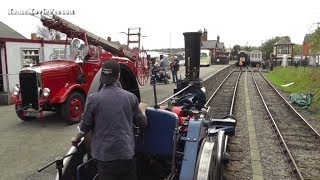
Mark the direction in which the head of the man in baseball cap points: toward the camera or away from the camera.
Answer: away from the camera

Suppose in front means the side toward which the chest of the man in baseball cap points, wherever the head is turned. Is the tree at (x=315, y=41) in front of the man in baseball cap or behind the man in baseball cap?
in front

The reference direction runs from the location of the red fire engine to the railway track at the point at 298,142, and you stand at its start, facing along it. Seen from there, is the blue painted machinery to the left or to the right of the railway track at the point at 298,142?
right

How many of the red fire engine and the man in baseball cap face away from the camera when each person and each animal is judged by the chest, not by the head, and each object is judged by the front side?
1

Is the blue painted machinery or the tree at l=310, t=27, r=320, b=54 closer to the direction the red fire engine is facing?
the blue painted machinery

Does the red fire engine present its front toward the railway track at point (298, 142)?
no

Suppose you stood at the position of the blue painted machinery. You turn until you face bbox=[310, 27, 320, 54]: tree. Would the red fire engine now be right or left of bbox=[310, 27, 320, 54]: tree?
left

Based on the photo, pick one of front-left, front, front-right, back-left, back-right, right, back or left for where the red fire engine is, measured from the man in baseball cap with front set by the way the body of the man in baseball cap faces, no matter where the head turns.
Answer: front

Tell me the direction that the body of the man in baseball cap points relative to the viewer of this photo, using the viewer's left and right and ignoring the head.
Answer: facing away from the viewer

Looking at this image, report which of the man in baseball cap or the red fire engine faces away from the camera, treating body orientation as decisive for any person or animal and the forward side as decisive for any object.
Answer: the man in baseball cap

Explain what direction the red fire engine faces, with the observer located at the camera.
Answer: facing the viewer and to the left of the viewer

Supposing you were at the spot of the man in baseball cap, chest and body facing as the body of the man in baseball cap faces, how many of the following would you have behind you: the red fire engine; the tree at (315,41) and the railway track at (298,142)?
0
